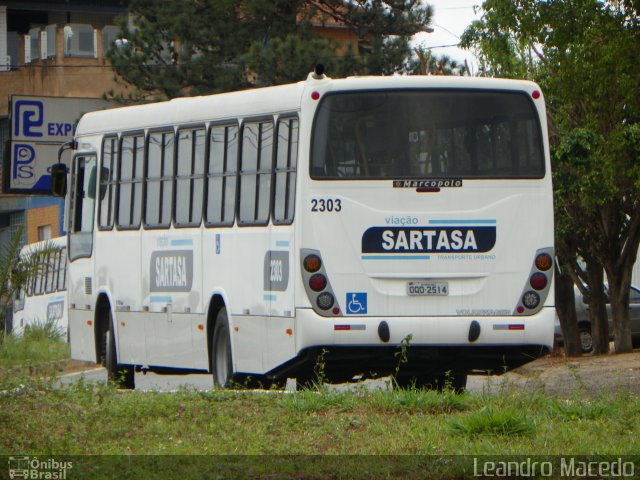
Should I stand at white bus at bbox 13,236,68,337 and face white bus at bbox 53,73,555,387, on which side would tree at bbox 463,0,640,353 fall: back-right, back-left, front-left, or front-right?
front-left

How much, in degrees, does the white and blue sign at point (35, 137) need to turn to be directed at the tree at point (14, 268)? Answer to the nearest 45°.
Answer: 0° — it already faces it

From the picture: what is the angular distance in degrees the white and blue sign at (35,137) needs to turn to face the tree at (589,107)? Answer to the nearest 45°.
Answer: approximately 90° to its left

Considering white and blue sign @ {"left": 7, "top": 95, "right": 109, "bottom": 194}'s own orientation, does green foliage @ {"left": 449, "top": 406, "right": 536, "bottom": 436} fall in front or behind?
in front

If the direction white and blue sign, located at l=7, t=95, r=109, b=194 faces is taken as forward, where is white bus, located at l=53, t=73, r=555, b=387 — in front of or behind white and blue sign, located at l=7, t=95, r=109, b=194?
in front

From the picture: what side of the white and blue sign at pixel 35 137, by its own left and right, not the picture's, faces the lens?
front
